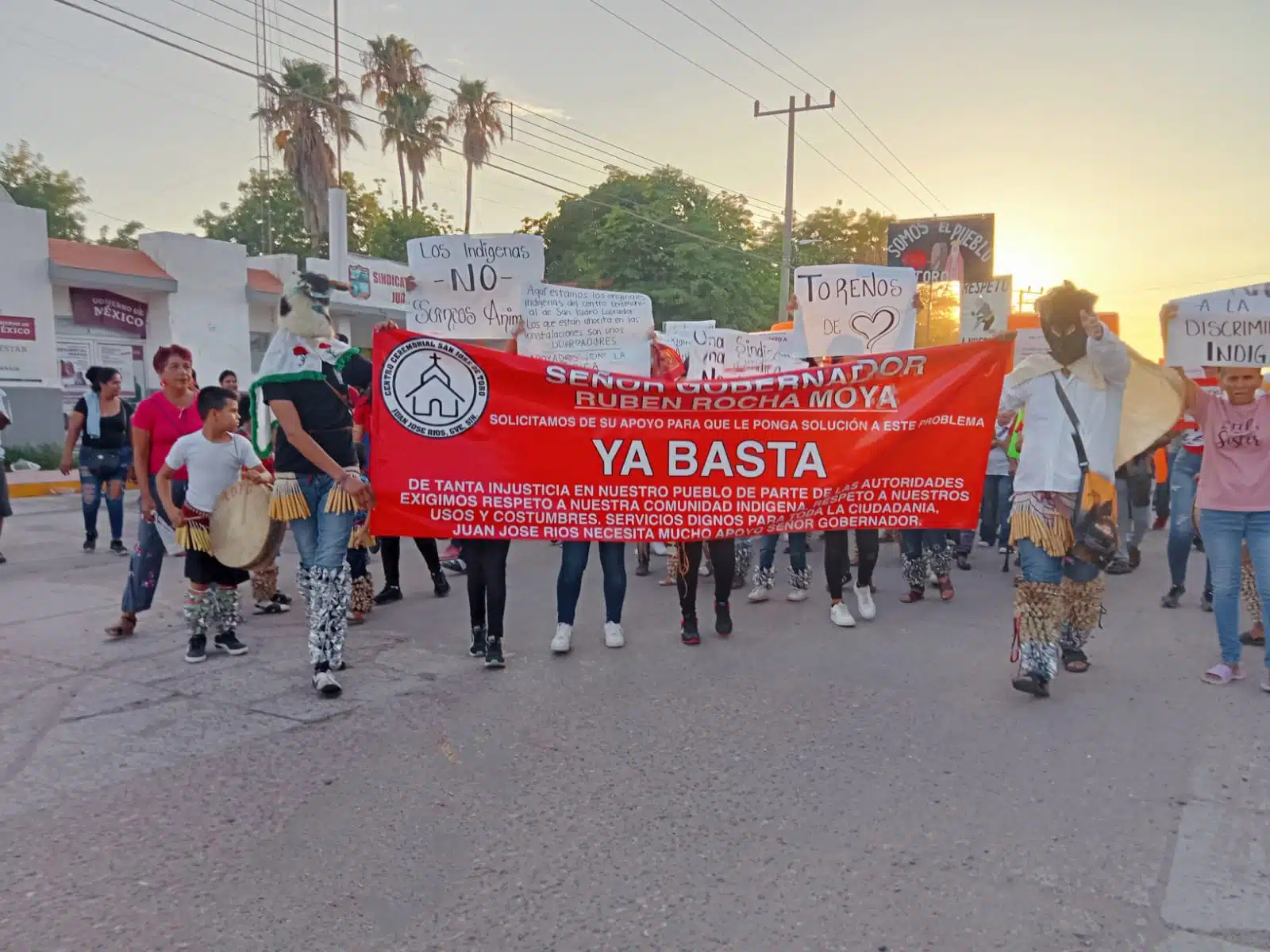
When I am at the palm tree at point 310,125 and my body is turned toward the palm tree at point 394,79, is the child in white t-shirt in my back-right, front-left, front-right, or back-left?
back-right

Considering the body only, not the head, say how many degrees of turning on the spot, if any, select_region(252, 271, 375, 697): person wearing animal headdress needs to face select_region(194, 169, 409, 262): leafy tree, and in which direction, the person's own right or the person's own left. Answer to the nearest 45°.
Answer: approximately 135° to the person's own left

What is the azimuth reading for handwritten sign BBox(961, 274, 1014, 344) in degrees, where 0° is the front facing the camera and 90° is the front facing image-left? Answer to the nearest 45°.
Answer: approximately 0°

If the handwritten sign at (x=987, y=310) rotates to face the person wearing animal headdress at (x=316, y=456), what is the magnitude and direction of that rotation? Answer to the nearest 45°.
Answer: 0° — it already faces them

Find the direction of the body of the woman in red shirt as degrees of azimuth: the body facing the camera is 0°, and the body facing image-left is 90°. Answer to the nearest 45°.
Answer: approximately 315°

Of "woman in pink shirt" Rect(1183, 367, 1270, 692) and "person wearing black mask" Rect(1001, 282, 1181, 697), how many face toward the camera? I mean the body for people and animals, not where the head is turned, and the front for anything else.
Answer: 2

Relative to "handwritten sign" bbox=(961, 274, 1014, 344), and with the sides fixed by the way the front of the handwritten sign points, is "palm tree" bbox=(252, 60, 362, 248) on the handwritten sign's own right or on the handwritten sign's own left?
on the handwritten sign's own right

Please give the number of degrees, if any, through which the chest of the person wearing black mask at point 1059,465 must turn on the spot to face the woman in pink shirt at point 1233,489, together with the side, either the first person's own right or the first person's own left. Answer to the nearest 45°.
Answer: approximately 135° to the first person's own left

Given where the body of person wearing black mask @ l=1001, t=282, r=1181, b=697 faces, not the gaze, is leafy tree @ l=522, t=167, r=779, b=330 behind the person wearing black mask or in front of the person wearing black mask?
behind

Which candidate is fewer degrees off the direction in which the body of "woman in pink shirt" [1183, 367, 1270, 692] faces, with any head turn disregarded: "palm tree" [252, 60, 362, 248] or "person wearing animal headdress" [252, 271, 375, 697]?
the person wearing animal headdress

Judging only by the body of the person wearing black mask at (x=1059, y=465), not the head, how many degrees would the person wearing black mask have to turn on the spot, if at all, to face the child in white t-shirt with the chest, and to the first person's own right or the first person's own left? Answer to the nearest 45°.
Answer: approximately 90° to the first person's own right

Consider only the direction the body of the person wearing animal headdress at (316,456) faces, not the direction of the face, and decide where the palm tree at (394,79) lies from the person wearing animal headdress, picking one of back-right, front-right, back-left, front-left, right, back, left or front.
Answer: back-left
